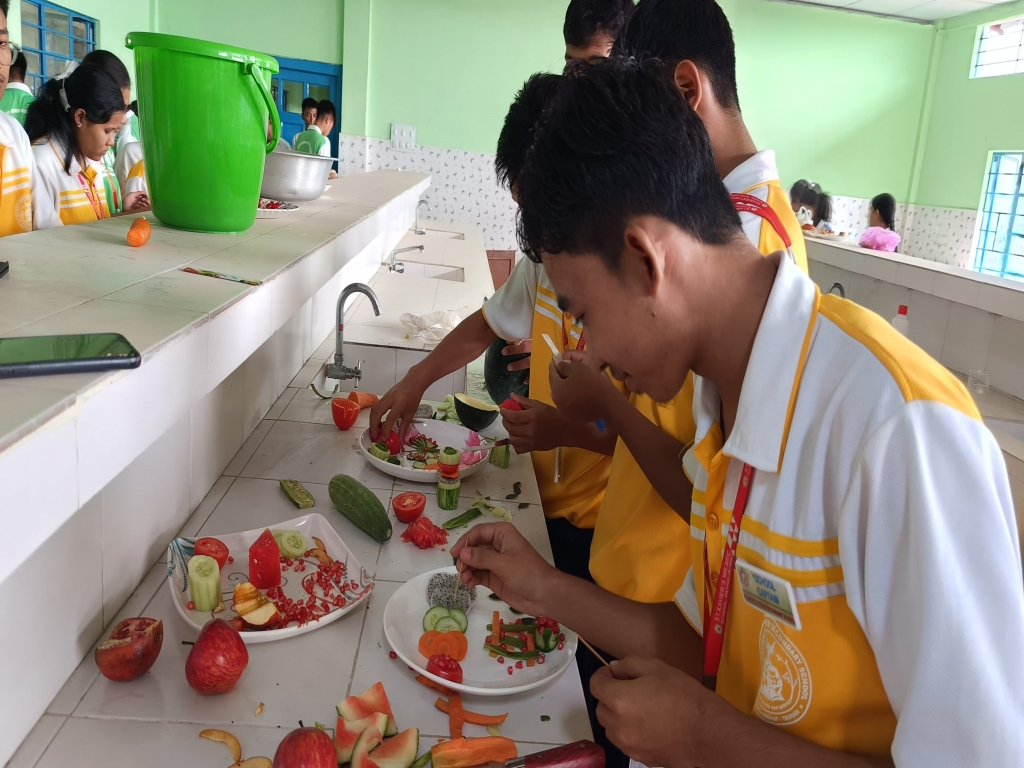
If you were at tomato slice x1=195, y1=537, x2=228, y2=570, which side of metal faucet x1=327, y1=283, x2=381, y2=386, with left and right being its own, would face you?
right

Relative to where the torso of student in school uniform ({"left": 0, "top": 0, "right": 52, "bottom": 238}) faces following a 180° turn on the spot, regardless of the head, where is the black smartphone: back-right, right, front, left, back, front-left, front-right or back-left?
back-left

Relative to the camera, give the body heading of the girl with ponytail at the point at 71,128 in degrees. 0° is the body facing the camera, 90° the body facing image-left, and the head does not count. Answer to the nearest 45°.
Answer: approximately 315°

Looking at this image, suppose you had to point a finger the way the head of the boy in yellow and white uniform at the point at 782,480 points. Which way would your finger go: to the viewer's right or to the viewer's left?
to the viewer's left

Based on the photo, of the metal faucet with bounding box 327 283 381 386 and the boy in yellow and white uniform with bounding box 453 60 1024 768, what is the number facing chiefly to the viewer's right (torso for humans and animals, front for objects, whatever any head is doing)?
1

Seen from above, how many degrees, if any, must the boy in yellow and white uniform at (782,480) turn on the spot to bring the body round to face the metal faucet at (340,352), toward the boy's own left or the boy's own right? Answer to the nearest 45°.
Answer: approximately 90° to the boy's own right

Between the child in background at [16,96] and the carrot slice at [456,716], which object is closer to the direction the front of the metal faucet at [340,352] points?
the carrot slice

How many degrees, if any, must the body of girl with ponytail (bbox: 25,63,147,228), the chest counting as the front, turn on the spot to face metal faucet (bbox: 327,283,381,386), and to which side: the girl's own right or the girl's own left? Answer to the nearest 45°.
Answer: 0° — they already face it

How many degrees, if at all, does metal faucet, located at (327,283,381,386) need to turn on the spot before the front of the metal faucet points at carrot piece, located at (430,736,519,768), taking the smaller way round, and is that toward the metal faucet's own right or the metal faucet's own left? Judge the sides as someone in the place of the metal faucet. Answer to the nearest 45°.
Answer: approximately 90° to the metal faucet's own right

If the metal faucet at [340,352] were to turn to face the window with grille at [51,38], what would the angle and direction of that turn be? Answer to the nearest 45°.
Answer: approximately 135° to its left

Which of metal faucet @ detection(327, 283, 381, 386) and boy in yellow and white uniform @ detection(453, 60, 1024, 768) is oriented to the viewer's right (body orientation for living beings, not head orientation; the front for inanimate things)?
the metal faucet

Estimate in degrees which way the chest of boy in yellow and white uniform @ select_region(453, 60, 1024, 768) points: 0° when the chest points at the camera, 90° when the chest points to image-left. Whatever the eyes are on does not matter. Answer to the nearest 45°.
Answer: approximately 45°

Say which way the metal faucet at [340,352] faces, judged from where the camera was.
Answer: facing to the right of the viewer

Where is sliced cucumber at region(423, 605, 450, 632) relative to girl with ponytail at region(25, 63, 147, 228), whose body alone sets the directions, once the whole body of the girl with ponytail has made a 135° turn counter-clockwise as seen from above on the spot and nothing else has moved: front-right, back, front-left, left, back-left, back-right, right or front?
back
